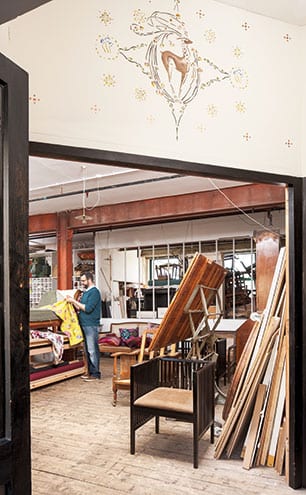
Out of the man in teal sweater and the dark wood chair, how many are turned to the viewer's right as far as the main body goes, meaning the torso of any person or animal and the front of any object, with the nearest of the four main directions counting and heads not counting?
0

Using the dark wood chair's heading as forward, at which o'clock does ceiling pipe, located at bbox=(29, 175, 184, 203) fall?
The ceiling pipe is roughly at 4 o'clock from the dark wood chair.

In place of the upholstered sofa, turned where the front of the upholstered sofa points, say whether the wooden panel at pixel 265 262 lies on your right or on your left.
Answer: on your left

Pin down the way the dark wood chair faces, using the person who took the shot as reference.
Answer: facing the viewer and to the left of the viewer

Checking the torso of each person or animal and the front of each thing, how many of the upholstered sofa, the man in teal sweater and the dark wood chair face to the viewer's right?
0

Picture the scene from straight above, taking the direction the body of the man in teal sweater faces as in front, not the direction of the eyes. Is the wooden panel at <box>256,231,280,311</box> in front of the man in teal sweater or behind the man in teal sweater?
behind

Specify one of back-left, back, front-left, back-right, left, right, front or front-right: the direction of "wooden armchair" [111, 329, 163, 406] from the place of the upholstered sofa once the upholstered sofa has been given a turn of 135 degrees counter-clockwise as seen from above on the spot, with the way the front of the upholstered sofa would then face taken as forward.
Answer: right

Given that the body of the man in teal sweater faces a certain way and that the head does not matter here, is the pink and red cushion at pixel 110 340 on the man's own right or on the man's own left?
on the man's own right

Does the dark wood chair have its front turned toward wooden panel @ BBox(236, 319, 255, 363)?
no

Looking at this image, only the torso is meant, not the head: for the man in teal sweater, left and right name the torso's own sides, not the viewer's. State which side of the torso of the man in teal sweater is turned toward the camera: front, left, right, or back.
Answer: left

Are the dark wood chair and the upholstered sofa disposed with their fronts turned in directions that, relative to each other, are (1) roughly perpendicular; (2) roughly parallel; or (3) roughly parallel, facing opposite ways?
roughly parallel
